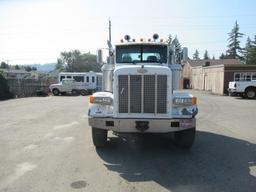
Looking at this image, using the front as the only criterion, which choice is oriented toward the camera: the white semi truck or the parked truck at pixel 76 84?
the white semi truck

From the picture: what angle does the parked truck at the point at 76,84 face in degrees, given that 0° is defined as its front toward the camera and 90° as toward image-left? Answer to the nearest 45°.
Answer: approximately 90°

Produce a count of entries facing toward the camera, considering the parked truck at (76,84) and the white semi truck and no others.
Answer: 1

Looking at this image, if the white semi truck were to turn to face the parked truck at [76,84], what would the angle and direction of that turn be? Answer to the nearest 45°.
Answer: approximately 180°

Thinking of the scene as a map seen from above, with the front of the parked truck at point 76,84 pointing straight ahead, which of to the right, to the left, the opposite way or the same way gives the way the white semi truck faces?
to the left

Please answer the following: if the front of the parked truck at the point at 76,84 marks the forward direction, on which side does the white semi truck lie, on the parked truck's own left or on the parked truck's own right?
on the parked truck's own left

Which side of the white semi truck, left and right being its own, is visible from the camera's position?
front
